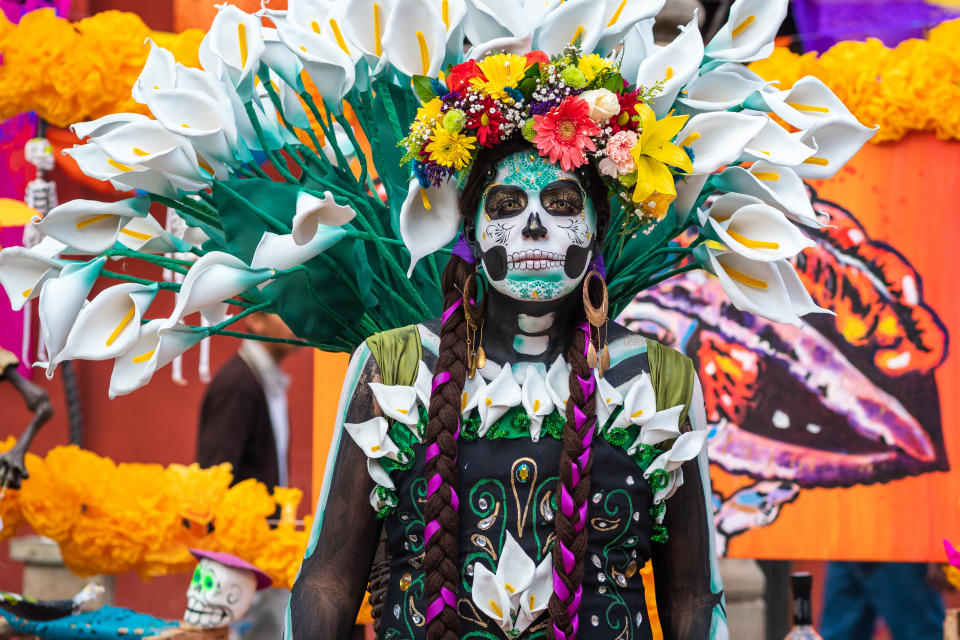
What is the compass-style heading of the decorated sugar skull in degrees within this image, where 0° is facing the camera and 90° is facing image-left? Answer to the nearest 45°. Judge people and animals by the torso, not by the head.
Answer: approximately 45°

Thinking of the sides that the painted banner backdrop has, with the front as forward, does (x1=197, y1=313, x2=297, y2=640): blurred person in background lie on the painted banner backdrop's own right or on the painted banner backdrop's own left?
on the painted banner backdrop's own right

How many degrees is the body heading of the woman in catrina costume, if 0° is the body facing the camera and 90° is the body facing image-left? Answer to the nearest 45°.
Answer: approximately 0°

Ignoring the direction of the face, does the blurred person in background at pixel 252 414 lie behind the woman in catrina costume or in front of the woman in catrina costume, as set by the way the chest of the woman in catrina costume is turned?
behind

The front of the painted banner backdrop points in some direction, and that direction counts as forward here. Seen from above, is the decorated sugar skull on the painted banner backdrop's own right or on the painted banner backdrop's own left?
on the painted banner backdrop's own right

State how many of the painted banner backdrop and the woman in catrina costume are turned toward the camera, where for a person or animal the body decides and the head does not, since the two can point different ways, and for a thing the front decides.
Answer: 2
